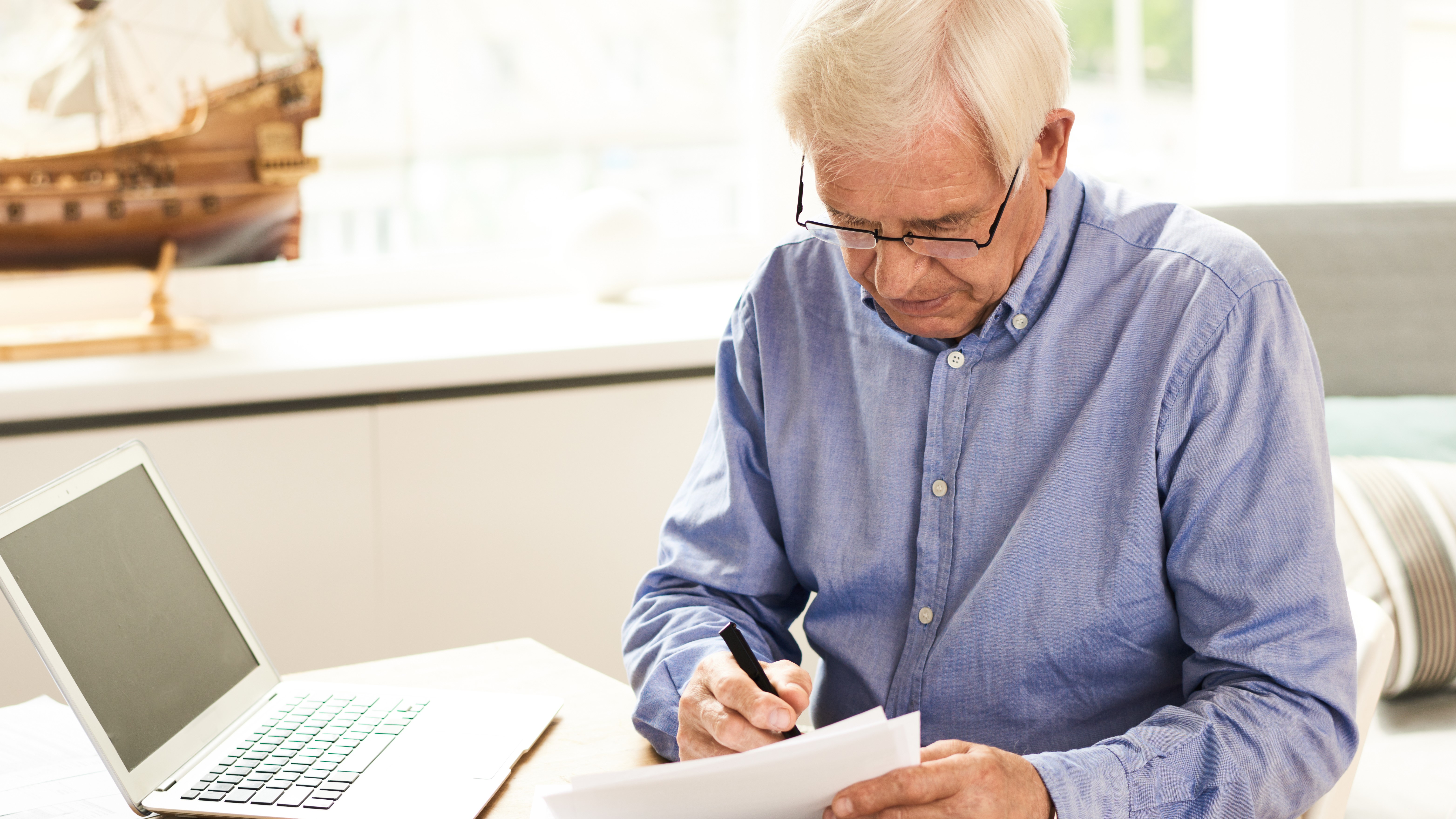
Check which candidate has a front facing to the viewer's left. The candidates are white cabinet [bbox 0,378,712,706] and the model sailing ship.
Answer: the model sailing ship

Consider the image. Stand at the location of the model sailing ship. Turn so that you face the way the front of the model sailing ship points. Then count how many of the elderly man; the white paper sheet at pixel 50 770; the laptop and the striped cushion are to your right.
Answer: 0

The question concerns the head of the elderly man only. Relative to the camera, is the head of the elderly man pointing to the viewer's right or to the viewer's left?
to the viewer's left

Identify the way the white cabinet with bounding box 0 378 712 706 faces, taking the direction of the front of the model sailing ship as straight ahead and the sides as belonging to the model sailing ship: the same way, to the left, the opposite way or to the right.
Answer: to the left

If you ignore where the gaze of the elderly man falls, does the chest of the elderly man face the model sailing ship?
no

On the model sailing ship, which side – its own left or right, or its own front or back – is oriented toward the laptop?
left

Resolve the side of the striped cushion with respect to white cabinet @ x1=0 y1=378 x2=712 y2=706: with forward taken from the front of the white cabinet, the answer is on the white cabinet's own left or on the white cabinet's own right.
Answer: on the white cabinet's own left

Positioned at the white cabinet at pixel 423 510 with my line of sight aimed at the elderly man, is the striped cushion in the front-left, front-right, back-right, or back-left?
front-left

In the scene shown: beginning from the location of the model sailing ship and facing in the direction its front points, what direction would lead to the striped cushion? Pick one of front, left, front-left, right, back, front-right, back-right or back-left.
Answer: back-left

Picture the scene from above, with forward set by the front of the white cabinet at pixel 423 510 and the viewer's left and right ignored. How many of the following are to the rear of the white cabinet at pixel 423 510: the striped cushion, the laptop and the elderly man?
0

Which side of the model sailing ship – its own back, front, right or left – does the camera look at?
left

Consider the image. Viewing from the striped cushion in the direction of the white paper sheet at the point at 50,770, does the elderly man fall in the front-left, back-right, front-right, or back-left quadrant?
front-left

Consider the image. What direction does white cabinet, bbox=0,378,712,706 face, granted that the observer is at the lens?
facing the viewer
